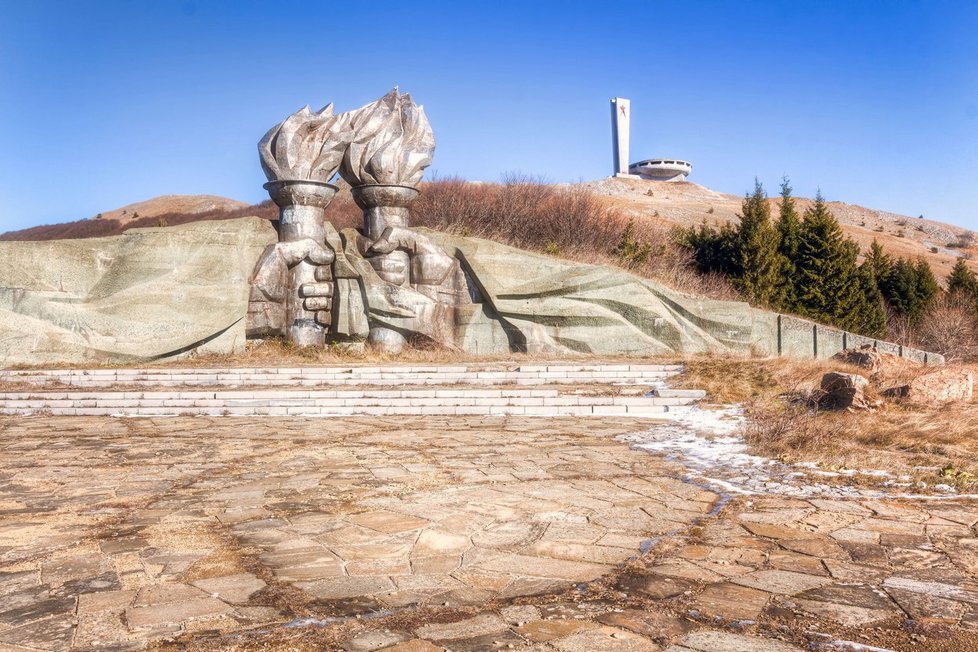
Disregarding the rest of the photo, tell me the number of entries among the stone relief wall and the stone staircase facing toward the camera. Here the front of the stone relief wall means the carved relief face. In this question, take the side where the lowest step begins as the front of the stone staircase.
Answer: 2

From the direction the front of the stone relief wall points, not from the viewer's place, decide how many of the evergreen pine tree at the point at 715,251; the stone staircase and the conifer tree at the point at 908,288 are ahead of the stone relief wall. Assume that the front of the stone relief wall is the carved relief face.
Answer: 1

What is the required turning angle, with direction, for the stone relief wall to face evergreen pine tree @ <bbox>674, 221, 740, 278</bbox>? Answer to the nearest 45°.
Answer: approximately 135° to its left

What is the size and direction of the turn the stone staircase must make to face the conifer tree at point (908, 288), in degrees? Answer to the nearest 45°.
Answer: approximately 135° to its left

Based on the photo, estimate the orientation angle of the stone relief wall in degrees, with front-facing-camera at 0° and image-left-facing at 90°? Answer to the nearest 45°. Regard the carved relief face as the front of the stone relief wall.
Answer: approximately 0°

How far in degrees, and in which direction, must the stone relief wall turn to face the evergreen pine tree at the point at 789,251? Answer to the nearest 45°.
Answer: approximately 135° to its left

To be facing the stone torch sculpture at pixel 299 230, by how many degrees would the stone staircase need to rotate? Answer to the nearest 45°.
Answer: approximately 180°

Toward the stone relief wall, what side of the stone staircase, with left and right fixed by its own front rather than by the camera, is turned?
back

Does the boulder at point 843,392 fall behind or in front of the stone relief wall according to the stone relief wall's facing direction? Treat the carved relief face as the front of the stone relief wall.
in front
